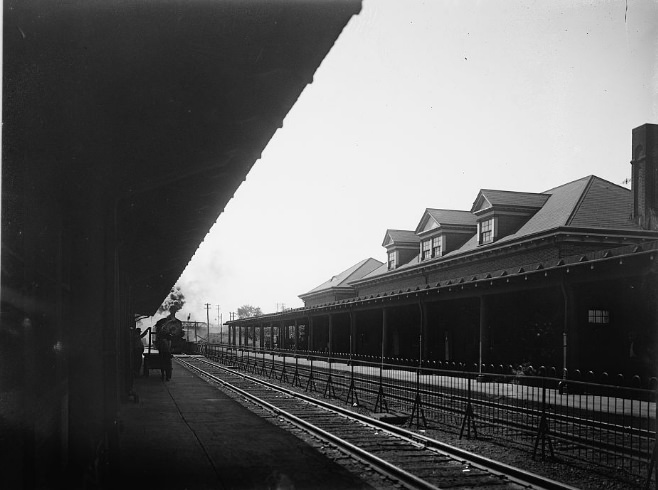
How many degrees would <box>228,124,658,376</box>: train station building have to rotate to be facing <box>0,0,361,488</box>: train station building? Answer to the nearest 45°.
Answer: approximately 45° to its left

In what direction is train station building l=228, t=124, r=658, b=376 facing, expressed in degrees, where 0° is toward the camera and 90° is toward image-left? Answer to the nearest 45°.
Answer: approximately 45°
